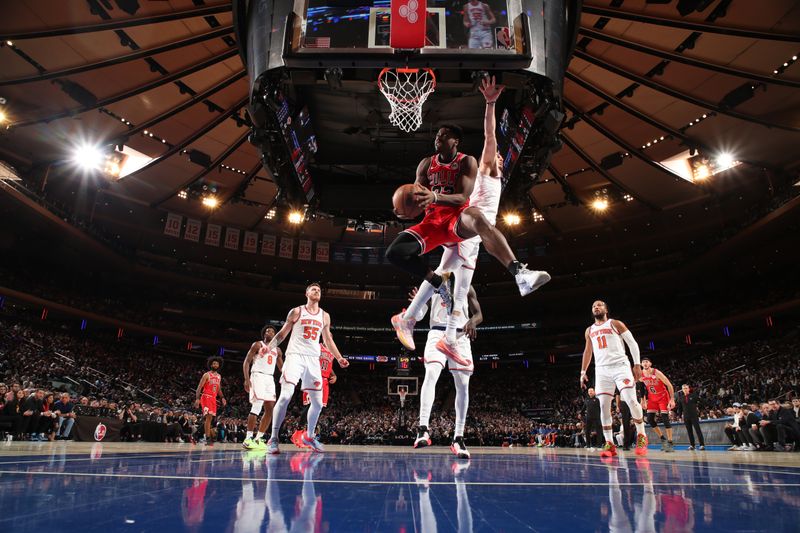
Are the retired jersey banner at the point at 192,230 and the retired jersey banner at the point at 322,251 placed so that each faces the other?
no

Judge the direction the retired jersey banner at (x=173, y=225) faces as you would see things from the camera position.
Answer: facing the viewer

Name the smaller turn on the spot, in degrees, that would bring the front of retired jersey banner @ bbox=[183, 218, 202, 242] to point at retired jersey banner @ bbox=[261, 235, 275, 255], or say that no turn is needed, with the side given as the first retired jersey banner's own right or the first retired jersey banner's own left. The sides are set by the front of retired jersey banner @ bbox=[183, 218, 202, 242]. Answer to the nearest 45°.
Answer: approximately 90° to the first retired jersey banner's own left

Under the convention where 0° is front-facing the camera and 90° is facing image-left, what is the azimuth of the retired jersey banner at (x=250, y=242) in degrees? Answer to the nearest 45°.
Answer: approximately 0°

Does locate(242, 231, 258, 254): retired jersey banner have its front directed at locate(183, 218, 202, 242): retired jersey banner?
no

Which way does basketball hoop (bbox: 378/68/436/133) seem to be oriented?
away from the camera

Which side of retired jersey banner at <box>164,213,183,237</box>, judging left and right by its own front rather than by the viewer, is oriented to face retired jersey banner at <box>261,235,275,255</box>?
left

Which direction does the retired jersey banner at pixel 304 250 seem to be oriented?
toward the camera

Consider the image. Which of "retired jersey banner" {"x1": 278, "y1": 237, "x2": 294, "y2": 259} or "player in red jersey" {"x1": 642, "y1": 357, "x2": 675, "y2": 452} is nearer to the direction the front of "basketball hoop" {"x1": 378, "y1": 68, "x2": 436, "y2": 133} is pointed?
the retired jersey banner

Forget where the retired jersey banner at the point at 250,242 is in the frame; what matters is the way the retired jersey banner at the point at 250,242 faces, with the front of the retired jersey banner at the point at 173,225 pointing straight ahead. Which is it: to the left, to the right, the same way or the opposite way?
the same way

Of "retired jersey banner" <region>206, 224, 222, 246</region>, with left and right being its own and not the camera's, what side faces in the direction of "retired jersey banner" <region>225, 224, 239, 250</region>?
left

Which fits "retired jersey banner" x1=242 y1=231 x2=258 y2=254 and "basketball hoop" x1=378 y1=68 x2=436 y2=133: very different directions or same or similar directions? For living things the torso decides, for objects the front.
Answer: very different directions

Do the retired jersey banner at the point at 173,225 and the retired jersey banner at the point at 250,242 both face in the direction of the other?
no

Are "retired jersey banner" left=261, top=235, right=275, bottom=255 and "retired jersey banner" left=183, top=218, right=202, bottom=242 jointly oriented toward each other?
no

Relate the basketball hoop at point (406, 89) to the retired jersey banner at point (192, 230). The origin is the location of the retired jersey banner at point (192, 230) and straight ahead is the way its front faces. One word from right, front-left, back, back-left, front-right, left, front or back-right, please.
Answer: front

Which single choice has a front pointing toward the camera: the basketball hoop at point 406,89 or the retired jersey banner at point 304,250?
the retired jersey banner

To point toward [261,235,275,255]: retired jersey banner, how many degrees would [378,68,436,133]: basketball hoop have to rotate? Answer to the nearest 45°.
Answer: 0° — it already faces it

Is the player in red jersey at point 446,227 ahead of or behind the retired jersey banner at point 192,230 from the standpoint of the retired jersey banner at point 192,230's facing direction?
ahead

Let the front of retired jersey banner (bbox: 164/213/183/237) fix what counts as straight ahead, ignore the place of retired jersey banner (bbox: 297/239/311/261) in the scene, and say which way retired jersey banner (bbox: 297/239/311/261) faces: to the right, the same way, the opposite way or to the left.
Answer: the same way

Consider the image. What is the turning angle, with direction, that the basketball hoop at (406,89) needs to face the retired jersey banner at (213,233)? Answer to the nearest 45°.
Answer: approximately 45° to its left

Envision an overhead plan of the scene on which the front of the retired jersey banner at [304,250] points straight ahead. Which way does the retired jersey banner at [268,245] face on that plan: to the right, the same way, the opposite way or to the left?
the same way

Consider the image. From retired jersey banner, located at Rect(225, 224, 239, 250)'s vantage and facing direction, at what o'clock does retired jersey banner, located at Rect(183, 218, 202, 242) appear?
retired jersey banner, located at Rect(183, 218, 202, 242) is roughly at 3 o'clock from retired jersey banner, located at Rect(225, 224, 239, 250).

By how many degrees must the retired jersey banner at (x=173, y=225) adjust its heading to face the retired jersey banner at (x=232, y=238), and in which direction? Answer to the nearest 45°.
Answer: approximately 90° to its left
